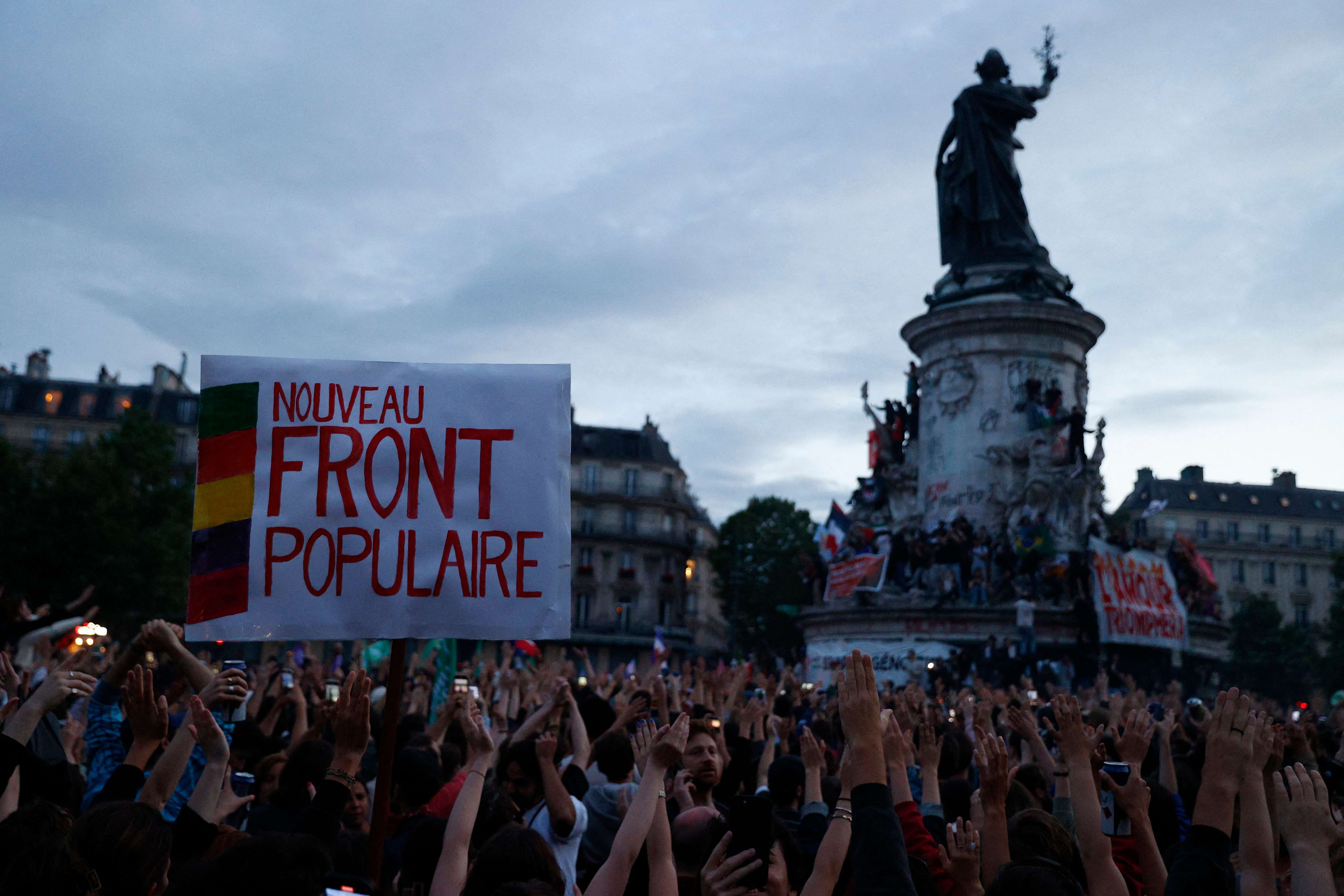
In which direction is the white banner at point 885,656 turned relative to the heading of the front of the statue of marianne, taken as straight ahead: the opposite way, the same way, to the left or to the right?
the opposite way

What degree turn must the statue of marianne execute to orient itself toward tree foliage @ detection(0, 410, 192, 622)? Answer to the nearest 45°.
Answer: approximately 90° to its left

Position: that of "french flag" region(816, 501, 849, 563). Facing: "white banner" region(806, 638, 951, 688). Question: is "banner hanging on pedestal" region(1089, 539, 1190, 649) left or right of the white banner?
left

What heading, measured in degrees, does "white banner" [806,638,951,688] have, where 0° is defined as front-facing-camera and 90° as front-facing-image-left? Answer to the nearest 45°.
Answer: approximately 0°

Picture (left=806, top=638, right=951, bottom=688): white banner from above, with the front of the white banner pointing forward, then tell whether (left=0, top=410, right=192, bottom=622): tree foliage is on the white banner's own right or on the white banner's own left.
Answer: on the white banner's own right

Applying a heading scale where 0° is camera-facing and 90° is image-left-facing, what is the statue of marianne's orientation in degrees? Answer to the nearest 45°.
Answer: approximately 180°

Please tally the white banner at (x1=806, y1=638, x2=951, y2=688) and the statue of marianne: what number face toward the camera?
1
